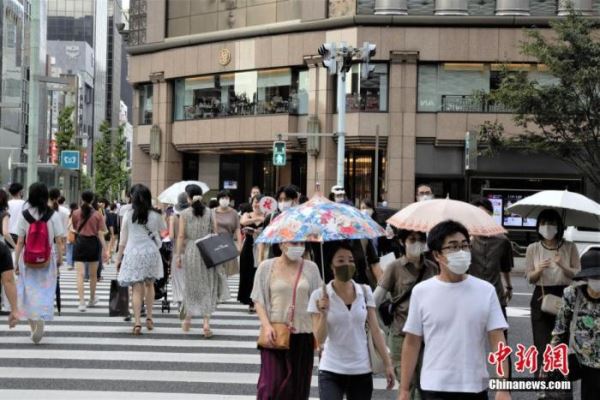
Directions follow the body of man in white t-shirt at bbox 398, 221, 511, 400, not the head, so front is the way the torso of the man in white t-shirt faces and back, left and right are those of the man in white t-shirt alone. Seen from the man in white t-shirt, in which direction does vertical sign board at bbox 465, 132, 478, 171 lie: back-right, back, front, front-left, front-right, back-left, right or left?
back

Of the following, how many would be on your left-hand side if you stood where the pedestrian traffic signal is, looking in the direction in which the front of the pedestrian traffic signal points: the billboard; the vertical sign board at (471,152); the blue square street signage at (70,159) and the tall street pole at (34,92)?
2

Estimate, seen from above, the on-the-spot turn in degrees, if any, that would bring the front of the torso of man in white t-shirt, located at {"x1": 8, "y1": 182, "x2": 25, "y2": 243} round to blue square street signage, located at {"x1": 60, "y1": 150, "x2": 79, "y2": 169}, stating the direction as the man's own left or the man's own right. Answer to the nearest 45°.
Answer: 0° — they already face it

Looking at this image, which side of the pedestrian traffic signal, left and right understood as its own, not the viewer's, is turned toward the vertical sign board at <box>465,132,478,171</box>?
left

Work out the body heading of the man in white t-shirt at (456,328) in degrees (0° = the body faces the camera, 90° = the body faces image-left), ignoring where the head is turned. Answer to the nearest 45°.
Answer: approximately 0°

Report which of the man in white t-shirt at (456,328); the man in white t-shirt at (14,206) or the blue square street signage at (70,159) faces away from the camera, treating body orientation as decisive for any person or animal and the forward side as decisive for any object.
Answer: the man in white t-shirt at (14,206)

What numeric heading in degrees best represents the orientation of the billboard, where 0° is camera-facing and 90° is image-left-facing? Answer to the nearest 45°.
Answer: approximately 0°

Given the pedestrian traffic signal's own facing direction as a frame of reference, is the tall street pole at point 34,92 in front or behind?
in front

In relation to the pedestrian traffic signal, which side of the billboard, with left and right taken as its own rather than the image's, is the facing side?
right
